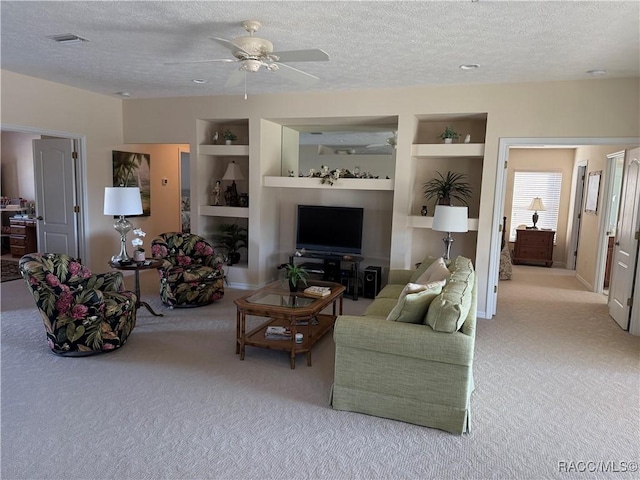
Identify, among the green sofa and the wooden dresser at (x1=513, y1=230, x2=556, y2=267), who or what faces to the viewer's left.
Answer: the green sofa

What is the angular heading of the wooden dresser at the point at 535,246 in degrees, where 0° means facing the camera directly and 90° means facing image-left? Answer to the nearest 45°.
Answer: approximately 0°

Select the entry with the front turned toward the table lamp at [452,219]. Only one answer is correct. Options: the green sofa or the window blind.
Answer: the window blind

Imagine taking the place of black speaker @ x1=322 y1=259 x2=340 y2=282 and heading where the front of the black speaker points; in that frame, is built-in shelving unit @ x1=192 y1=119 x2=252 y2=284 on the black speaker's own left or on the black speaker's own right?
on the black speaker's own right

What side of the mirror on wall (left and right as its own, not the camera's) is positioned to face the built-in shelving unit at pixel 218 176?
right

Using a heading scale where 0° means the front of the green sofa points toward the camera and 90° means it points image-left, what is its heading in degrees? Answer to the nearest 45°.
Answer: approximately 90°

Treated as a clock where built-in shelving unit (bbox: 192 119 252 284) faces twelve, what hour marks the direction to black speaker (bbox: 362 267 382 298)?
The black speaker is roughly at 10 o'clock from the built-in shelving unit.

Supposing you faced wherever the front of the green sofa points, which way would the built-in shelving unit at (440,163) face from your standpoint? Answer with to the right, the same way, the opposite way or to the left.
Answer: to the left

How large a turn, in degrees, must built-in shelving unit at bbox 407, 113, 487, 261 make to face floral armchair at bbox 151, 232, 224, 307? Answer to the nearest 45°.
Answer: approximately 45° to its right

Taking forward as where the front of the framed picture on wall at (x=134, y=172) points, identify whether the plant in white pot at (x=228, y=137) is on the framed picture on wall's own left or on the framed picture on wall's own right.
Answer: on the framed picture on wall's own left
